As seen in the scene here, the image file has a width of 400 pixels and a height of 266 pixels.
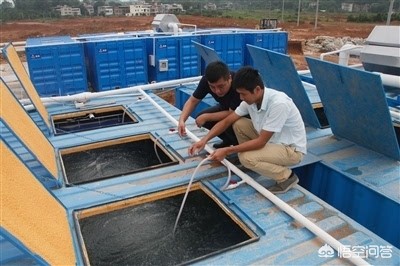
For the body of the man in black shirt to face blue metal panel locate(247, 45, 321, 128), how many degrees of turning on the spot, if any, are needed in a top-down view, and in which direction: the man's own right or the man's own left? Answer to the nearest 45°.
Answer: approximately 180°

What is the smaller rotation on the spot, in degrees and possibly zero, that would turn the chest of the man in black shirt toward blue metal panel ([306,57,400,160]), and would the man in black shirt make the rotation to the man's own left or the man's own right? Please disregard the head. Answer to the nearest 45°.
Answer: approximately 135° to the man's own left

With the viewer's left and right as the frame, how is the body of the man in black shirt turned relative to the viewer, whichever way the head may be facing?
facing the viewer and to the left of the viewer

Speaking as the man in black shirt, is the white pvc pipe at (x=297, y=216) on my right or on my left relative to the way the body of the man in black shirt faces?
on my left

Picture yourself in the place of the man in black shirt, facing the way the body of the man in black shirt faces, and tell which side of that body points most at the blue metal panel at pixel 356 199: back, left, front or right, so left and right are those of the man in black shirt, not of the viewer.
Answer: left

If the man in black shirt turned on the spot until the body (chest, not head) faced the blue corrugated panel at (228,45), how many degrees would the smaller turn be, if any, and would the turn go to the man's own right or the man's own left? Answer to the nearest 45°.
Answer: approximately 135° to the man's own right

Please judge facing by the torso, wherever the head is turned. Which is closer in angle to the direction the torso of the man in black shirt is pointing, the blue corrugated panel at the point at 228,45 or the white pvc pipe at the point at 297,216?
the white pvc pipe

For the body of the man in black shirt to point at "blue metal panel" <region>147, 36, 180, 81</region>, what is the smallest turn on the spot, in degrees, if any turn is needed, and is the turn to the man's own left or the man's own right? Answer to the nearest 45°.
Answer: approximately 135° to the man's own right

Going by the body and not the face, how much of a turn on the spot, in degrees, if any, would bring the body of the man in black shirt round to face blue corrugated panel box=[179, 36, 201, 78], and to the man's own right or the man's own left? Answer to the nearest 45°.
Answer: approximately 135° to the man's own right

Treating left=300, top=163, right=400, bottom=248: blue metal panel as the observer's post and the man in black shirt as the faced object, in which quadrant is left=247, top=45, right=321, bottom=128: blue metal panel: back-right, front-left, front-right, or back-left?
front-right

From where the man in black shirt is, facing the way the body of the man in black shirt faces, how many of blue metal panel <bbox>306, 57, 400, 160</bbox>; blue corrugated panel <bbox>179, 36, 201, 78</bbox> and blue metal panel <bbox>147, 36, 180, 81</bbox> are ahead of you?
0

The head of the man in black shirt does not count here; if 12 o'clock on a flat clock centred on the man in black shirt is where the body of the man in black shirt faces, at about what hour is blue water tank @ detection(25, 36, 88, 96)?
The blue water tank is roughly at 3 o'clock from the man in black shirt.

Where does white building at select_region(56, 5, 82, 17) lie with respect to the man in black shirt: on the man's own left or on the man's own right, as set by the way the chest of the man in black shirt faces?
on the man's own right

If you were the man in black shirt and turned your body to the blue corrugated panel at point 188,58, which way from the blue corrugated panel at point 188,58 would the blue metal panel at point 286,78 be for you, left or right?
right
